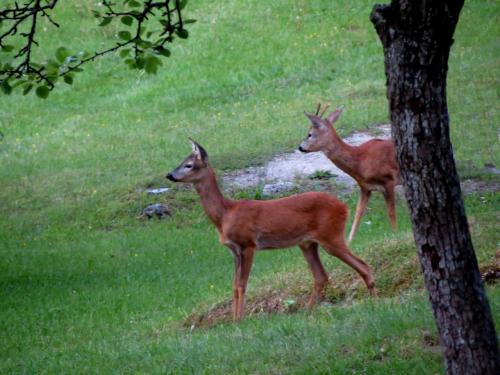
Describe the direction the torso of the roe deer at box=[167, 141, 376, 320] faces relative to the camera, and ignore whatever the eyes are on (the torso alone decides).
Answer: to the viewer's left

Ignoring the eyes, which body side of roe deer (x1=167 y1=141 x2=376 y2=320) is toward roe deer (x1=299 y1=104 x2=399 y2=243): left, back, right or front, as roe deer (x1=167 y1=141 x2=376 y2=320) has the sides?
right

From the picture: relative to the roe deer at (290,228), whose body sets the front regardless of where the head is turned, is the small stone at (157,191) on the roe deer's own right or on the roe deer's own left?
on the roe deer's own right

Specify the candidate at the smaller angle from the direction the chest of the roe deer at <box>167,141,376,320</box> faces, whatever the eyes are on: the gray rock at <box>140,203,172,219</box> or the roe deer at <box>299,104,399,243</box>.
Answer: the gray rock

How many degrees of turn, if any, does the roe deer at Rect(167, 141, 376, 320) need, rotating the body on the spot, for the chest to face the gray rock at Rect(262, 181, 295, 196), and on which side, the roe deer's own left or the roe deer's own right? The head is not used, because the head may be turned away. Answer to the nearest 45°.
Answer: approximately 90° to the roe deer's own right

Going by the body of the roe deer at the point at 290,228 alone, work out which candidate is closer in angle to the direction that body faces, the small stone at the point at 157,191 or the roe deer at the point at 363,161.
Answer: the small stone
